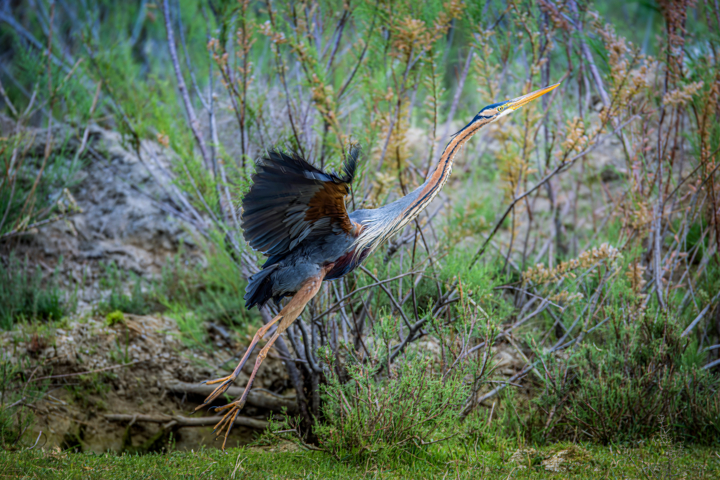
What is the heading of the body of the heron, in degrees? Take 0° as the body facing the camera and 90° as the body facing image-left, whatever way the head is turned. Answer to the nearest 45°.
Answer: approximately 270°
